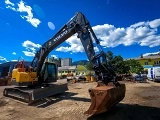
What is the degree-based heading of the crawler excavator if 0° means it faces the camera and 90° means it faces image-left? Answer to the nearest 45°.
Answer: approximately 315°
